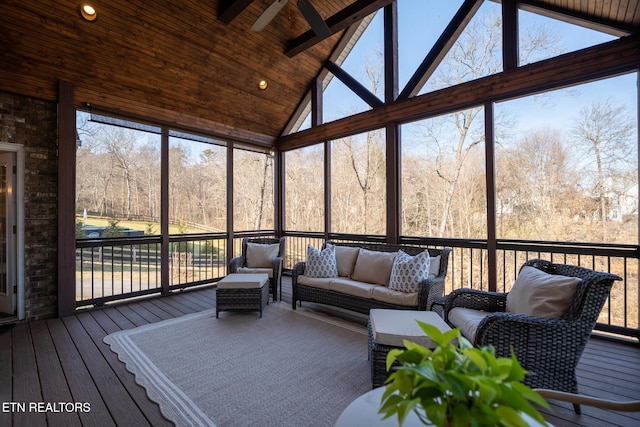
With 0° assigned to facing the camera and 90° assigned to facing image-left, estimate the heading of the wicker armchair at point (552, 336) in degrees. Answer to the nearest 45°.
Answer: approximately 45°

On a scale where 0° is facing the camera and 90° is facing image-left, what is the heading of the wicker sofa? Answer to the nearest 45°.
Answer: approximately 45°

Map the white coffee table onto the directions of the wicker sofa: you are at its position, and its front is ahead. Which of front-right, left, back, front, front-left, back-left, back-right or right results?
front-left

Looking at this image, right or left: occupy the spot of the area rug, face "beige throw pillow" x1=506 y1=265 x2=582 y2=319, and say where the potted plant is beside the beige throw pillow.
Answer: right

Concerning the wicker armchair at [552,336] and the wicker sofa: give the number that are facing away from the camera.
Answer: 0

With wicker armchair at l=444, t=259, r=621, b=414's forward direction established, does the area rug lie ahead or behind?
ahead

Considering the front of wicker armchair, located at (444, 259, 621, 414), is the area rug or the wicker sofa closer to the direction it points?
the area rug

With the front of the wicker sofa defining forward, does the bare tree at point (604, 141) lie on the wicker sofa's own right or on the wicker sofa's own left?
on the wicker sofa's own left

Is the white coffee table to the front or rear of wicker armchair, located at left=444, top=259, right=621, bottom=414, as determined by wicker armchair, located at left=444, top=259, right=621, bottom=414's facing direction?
to the front

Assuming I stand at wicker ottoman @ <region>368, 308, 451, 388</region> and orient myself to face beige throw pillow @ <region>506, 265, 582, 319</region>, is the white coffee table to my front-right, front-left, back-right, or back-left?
back-right

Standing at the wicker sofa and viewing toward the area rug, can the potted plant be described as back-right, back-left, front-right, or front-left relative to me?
front-left

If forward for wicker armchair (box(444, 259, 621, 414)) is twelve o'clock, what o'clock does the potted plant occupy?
The potted plant is roughly at 11 o'clock from the wicker armchair.

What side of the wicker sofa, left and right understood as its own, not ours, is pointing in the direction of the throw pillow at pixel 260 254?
right

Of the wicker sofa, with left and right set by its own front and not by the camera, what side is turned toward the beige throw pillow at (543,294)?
left

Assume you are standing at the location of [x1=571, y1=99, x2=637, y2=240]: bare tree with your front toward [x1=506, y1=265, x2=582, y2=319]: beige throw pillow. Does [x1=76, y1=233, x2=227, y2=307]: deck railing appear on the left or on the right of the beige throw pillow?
right
